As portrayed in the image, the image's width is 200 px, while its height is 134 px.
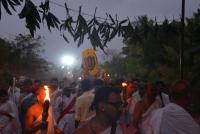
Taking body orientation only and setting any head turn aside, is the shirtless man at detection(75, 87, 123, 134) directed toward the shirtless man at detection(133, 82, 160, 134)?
no

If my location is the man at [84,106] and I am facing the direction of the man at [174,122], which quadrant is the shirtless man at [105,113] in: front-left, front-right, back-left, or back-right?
front-right

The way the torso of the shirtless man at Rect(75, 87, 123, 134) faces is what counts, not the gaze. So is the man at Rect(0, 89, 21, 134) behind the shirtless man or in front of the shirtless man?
behind

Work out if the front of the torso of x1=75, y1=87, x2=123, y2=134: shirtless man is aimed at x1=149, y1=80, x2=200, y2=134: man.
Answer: no

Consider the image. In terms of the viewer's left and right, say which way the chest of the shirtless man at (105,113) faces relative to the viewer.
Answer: facing the viewer and to the right of the viewer
